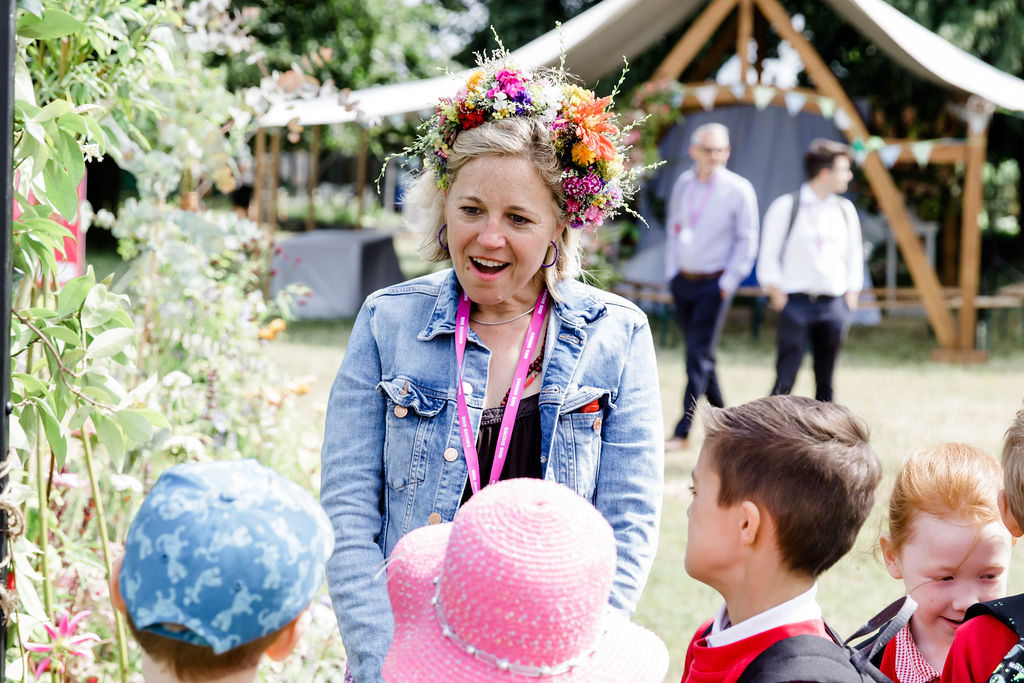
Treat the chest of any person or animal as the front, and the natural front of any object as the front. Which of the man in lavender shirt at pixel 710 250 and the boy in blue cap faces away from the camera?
the boy in blue cap

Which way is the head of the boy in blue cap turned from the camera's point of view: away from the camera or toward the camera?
away from the camera

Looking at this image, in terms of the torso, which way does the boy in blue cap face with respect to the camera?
away from the camera

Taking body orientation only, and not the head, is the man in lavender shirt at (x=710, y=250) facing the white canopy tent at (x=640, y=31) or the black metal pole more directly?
the black metal pole

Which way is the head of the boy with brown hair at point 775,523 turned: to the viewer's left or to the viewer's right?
to the viewer's left

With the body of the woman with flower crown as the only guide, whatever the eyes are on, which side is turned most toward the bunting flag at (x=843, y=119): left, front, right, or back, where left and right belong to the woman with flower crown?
back

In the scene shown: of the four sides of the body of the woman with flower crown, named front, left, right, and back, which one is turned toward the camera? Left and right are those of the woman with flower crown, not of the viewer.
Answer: front

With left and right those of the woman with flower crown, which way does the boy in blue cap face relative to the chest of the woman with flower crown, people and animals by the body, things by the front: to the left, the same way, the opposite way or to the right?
the opposite way

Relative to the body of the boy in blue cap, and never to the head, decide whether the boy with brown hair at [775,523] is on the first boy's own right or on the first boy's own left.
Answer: on the first boy's own right

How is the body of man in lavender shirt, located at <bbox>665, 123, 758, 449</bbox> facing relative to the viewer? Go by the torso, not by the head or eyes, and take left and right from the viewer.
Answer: facing the viewer and to the left of the viewer

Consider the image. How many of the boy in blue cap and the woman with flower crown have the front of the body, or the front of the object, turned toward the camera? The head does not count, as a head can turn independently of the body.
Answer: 1

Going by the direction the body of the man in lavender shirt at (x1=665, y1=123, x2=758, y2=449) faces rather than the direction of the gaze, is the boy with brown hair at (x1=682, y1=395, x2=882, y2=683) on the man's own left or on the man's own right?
on the man's own left
